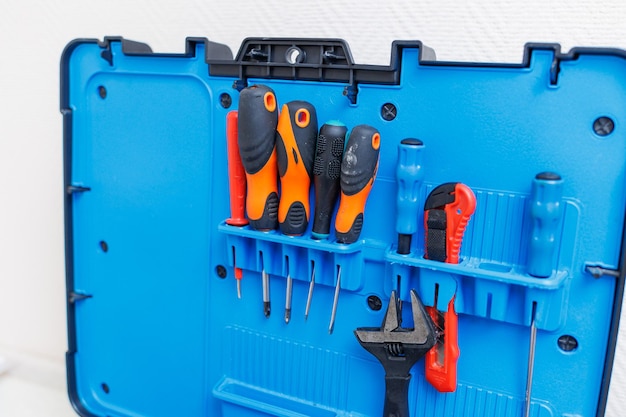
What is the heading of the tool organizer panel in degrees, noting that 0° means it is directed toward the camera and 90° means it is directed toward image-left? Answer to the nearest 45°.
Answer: approximately 0°
